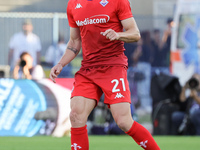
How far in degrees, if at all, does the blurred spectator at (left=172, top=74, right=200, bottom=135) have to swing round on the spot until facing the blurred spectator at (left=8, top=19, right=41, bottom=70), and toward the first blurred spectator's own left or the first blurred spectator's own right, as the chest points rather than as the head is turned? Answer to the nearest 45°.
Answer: approximately 90° to the first blurred spectator's own right

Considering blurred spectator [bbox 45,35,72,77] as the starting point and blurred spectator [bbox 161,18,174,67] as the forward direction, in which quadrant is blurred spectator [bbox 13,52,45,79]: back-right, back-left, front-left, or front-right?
back-right

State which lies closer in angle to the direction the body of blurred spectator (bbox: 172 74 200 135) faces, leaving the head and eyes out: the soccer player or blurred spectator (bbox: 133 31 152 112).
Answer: the soccer player

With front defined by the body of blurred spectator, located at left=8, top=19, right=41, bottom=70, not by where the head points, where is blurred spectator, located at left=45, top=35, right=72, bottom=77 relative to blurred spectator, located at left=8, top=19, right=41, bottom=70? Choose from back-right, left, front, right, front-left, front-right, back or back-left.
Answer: left

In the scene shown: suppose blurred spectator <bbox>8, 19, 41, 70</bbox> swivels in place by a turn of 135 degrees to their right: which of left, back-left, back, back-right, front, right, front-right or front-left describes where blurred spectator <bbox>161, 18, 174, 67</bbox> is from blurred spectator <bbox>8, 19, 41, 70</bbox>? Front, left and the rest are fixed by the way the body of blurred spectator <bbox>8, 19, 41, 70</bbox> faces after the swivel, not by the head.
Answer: back-right

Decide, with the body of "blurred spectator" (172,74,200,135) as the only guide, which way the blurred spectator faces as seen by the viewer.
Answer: toward the camera

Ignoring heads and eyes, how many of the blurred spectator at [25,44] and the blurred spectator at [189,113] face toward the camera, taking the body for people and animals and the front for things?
2

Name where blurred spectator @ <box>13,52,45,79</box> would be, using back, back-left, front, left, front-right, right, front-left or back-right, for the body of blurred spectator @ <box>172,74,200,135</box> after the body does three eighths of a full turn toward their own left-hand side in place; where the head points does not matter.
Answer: back-left

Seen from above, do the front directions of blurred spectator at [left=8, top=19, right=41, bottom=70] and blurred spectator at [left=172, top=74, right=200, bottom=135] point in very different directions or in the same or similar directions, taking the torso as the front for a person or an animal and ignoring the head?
same or similar directions

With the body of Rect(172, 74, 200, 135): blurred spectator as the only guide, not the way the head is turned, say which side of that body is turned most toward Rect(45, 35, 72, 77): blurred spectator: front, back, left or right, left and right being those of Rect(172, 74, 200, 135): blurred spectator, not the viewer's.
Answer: right

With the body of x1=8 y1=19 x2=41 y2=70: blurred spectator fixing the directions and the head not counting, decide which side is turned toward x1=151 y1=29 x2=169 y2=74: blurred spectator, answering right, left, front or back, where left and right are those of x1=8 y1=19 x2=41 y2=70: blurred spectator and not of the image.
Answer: left

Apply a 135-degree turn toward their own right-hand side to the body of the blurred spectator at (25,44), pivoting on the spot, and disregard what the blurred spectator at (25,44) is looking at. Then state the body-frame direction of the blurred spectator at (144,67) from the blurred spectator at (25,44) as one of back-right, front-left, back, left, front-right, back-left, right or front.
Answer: back-right
